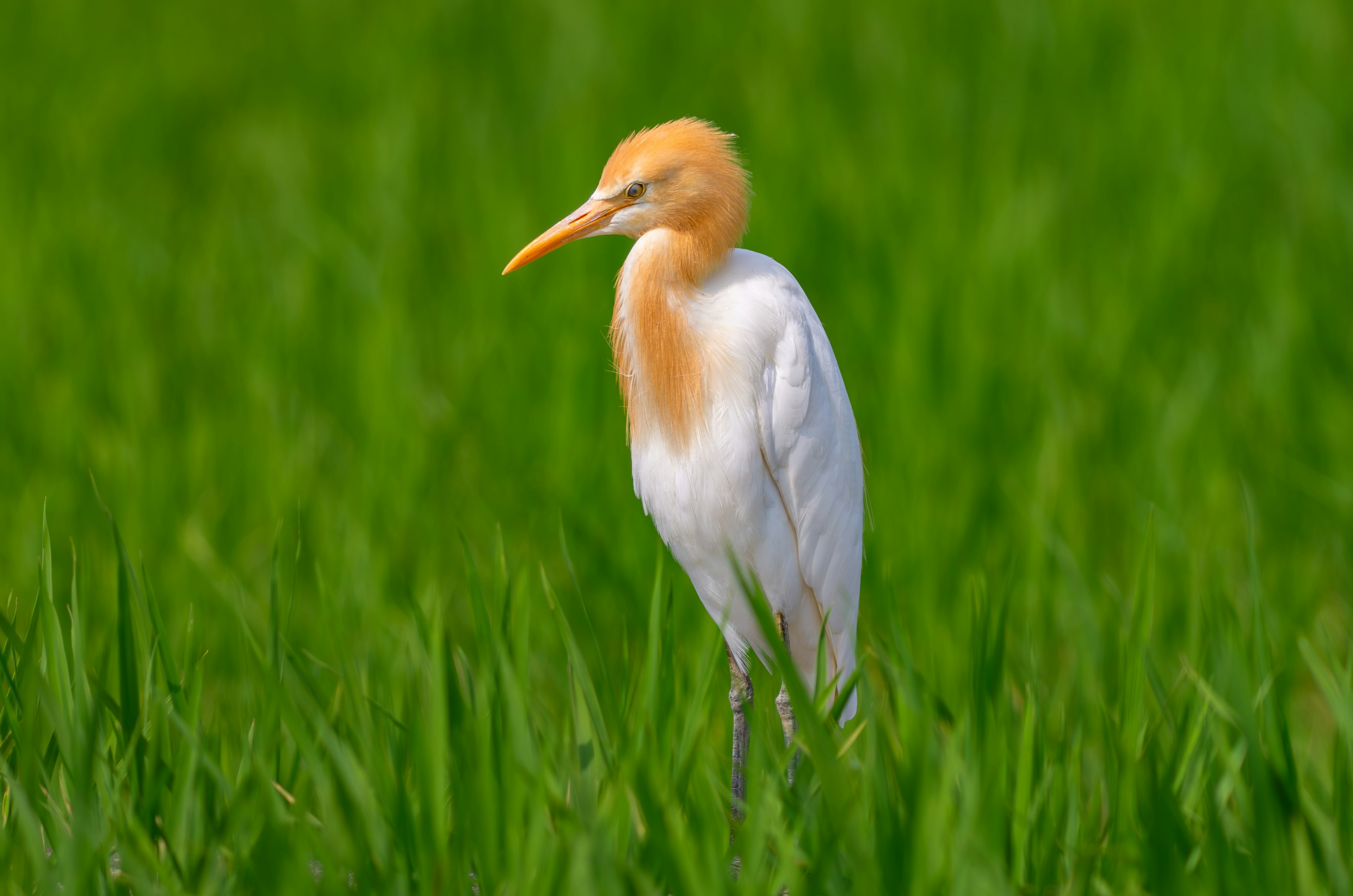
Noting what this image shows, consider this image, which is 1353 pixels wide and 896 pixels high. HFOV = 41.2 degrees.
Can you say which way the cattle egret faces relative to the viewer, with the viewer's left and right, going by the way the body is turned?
facing the viewer and to the left of the viewer
